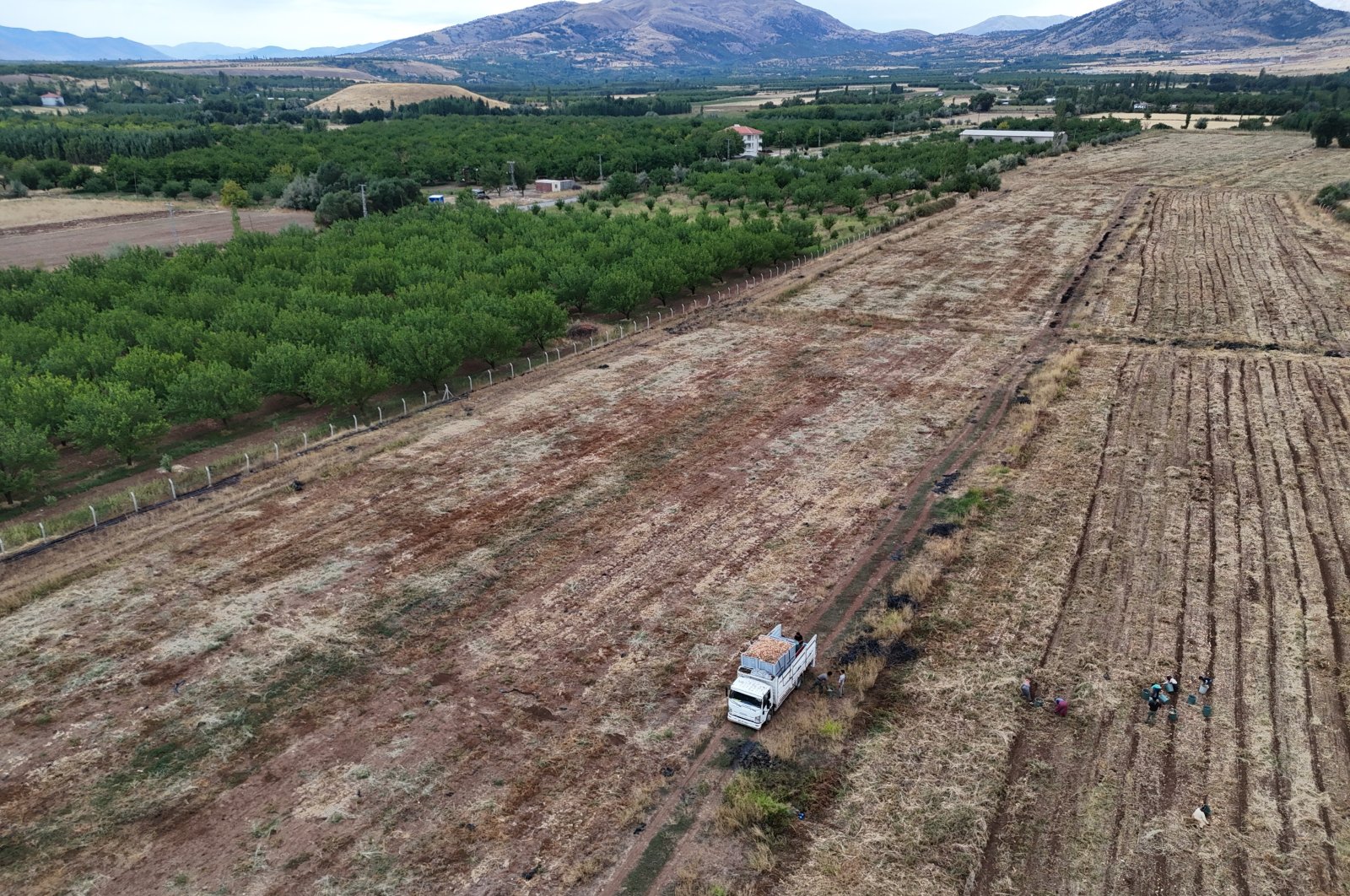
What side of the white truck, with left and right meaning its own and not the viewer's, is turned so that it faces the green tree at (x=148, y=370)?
right

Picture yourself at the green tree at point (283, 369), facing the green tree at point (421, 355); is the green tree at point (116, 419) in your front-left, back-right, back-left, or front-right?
back-right

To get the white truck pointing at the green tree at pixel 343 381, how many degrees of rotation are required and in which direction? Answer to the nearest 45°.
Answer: approximately 90° to its right

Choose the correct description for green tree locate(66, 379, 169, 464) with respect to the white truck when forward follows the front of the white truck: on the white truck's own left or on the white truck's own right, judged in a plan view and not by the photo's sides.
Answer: on the white truck's own right

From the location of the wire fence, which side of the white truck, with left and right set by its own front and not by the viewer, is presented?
right

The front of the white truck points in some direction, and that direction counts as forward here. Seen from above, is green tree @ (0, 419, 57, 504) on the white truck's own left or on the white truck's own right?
on the white truck's own right

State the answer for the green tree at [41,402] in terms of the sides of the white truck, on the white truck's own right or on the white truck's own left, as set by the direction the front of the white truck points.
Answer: on the white truck's own right

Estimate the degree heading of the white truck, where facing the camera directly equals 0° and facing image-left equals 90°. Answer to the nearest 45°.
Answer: approximately 45°
